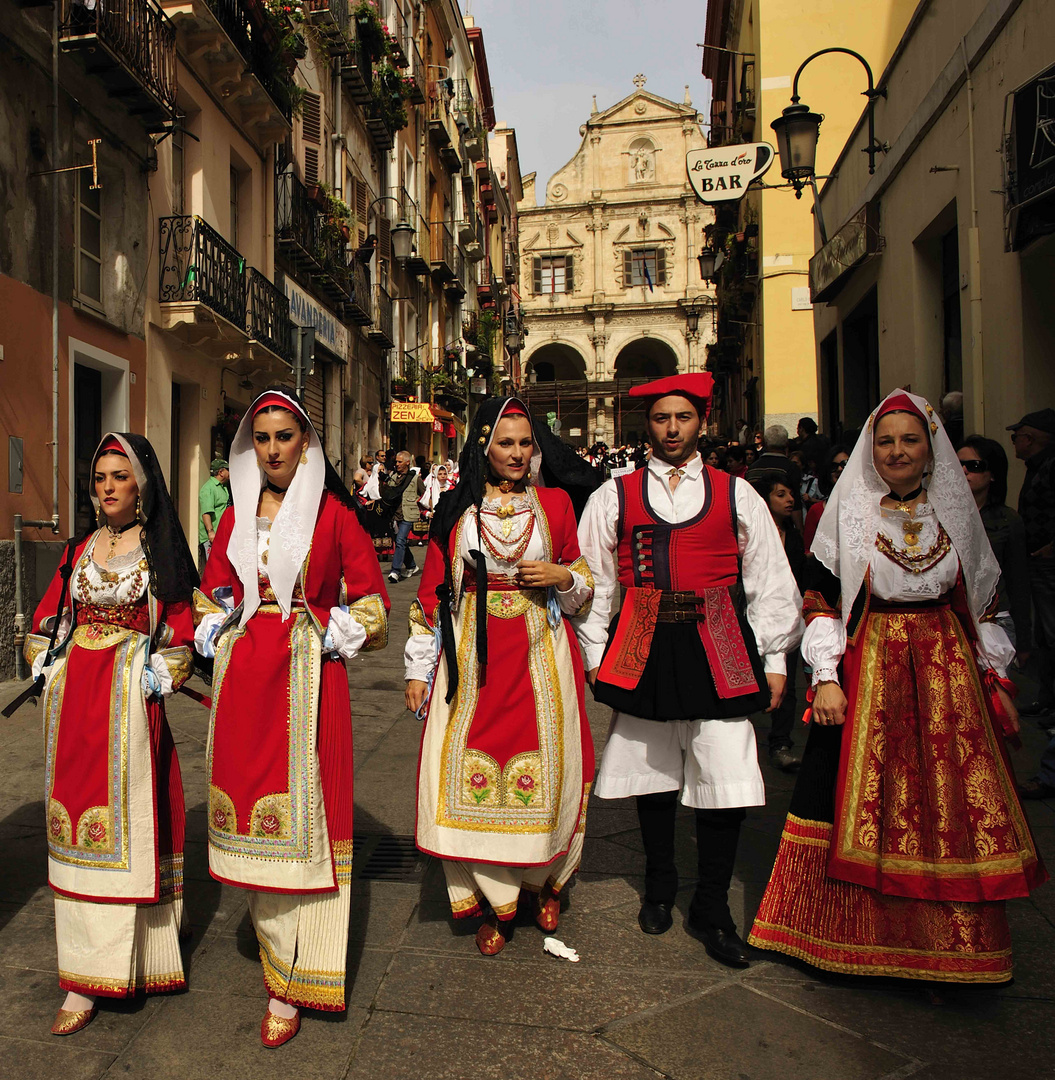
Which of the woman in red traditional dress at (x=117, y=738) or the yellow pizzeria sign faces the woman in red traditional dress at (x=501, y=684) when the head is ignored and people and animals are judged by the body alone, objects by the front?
the yellow pizzeria sign

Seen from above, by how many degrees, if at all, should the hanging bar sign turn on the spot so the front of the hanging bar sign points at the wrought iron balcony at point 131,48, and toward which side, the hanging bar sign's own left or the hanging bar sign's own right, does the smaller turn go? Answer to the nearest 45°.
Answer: approximately 45° to the hanging bar sign's own right

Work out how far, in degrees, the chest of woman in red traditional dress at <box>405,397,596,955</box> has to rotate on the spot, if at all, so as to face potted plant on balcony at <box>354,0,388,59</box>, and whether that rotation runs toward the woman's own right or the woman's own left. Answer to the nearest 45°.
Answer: approximately 180°

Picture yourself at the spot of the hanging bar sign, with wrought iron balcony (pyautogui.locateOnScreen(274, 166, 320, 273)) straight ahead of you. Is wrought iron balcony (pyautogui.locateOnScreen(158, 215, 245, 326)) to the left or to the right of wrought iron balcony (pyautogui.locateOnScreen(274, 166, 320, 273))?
left

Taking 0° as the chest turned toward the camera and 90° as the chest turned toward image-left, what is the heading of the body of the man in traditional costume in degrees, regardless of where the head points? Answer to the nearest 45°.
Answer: approximately 0°

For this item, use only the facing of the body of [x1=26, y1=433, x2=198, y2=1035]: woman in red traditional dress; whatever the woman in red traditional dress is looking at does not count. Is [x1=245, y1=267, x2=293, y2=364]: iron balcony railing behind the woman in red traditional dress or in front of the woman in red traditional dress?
behind

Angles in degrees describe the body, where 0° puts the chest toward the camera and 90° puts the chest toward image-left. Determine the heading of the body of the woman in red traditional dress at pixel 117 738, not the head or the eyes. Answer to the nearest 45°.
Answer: approximately 45°

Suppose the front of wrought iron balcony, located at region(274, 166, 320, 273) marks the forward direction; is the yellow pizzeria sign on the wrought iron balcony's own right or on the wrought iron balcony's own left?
on the wrought iron balcony's own left

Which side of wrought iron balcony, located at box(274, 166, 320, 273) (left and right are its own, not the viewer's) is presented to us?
right
